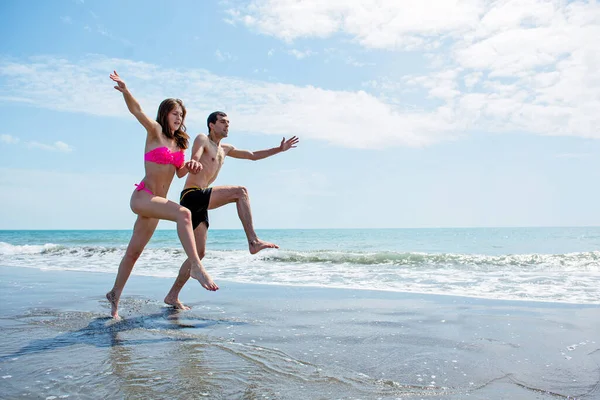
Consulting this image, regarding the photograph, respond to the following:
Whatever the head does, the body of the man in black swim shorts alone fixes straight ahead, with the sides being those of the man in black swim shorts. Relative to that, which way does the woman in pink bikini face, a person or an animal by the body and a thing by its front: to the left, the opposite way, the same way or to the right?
the same way

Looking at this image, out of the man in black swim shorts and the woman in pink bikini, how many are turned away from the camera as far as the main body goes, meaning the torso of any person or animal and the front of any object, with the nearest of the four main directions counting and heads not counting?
0

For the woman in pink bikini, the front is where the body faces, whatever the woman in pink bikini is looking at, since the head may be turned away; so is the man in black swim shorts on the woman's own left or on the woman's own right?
on the woman's own left

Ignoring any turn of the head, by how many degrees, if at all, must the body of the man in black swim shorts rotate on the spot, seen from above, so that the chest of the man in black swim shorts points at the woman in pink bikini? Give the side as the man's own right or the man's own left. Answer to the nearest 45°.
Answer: approximately 90° to the man's own right

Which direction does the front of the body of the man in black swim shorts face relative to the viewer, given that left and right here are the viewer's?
facing the viewer and to the right of the viewer

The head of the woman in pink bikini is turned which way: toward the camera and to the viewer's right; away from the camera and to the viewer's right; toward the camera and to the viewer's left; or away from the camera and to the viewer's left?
toward the camera and to the viewer's right
